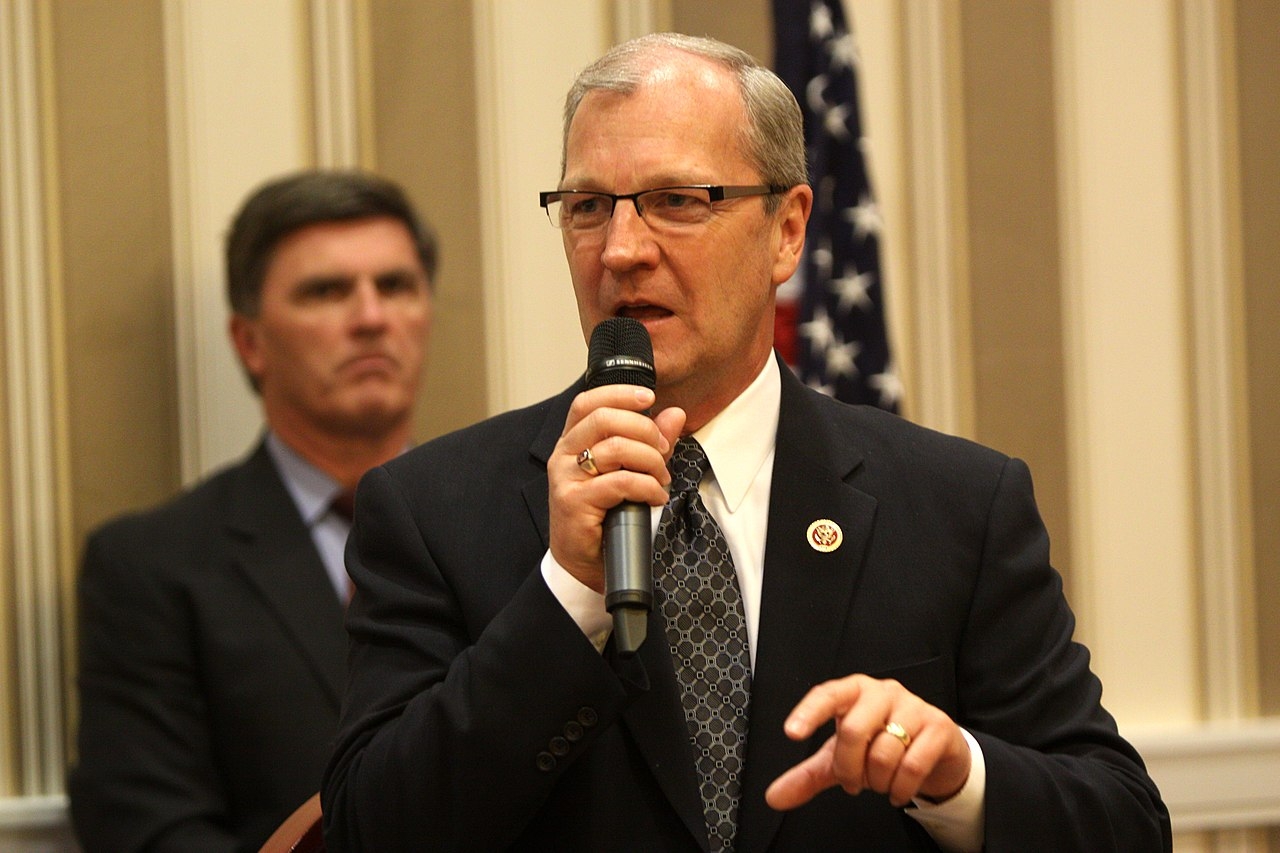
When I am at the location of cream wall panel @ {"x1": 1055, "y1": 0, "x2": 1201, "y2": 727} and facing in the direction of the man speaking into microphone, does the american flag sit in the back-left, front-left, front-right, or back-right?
front-right

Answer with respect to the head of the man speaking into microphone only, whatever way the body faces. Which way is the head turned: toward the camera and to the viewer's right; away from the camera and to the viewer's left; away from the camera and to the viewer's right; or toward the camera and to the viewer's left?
toward the camera and to the viewer's left

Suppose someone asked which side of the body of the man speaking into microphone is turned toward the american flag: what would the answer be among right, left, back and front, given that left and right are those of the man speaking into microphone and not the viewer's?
back

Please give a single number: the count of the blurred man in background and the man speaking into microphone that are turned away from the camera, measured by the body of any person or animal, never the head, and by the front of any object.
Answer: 0

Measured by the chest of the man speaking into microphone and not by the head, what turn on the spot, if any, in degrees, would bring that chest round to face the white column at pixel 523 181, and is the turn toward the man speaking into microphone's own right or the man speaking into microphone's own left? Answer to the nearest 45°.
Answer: approximately 180°

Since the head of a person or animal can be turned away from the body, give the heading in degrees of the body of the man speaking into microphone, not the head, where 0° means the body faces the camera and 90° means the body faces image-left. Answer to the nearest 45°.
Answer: approximately 0°

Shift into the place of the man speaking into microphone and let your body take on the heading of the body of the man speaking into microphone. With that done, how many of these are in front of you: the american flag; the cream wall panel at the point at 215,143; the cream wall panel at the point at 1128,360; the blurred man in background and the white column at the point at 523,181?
0

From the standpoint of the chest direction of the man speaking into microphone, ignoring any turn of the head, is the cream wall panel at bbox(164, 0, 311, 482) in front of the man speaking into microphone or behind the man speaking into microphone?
behind

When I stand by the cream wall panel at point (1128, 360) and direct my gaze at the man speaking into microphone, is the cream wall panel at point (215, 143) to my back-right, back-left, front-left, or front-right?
front-right

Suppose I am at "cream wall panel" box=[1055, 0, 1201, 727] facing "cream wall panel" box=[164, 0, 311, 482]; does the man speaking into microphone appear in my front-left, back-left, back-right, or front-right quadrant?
front-left

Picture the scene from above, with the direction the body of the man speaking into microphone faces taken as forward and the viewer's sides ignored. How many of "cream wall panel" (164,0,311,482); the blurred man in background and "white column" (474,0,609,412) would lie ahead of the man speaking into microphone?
0
